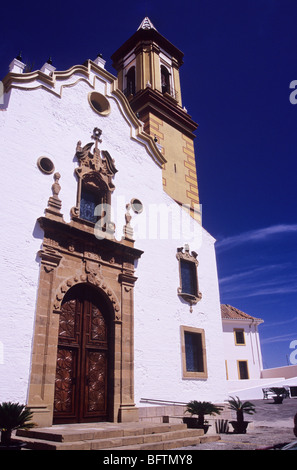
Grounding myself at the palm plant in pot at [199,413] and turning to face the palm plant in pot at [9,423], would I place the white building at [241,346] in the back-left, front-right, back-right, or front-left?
back-right

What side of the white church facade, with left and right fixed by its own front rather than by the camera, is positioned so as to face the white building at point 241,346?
left
